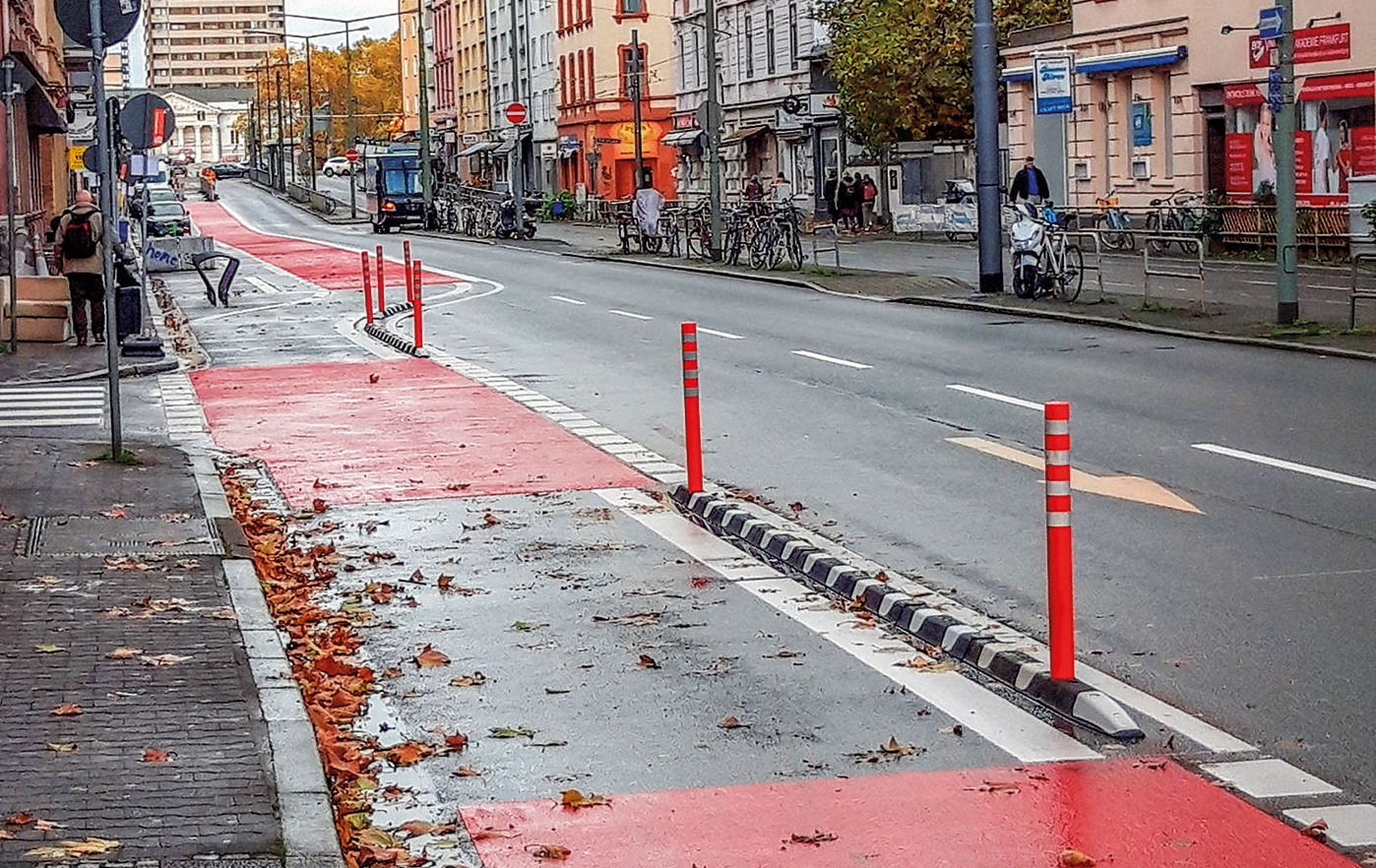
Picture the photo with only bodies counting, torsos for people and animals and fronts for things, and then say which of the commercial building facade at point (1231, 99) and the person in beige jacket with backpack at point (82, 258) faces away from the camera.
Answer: the person in beige jacket with backpack

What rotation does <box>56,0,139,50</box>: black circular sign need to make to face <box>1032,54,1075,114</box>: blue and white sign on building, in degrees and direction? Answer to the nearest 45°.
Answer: approximately 45° to its right

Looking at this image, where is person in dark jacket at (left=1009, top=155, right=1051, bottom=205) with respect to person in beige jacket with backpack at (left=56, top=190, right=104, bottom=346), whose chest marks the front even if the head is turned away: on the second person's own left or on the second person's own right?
on the second person's own right

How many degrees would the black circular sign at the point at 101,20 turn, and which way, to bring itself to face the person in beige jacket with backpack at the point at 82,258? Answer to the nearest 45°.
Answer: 0° — it already faces them

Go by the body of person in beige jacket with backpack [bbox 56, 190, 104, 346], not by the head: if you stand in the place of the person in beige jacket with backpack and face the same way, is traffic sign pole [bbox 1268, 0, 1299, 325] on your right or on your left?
on your right

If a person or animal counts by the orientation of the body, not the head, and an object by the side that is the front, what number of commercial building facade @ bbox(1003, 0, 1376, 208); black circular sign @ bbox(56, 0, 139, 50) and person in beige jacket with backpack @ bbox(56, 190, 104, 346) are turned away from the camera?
2

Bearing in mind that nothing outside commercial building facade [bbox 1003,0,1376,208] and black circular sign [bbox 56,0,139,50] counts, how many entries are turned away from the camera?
1

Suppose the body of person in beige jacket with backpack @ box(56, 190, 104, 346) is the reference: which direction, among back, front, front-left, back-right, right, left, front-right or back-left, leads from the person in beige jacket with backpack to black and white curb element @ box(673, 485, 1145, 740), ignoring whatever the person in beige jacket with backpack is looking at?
back

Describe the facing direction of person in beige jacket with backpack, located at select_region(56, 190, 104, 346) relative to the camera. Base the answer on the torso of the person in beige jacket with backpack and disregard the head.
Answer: away from the camera

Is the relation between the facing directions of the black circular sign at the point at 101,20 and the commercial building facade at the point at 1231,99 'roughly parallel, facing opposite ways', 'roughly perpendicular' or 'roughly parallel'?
roughly perpendicular

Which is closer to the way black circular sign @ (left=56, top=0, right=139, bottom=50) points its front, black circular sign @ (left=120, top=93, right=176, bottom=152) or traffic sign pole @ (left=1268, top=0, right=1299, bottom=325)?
the black circular sign

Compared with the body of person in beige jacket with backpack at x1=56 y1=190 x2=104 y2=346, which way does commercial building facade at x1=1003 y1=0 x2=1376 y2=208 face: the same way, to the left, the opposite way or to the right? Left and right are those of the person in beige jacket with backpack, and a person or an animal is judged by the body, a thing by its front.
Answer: to the left

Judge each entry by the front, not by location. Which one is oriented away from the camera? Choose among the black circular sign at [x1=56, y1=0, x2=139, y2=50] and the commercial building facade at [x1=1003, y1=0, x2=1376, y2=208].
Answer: the black circular sign

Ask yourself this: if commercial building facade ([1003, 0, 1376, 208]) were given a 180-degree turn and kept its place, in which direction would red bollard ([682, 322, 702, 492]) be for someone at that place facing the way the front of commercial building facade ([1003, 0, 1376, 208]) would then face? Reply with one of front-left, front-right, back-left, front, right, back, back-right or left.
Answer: back-right

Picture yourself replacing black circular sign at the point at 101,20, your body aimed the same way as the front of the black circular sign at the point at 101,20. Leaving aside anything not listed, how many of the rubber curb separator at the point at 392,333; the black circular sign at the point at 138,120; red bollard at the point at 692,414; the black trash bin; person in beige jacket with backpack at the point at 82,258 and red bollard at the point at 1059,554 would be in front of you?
4

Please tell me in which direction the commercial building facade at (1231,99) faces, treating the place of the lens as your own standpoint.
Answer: facing the viewer and to the left of the viewer

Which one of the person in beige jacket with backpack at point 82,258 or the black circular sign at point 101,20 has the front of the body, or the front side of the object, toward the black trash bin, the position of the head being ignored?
the black circular sign

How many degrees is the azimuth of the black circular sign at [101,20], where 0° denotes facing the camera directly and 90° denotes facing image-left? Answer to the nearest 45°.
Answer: approximately 180°

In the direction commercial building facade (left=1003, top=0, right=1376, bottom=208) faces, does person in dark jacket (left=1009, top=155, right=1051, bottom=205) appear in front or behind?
in front
